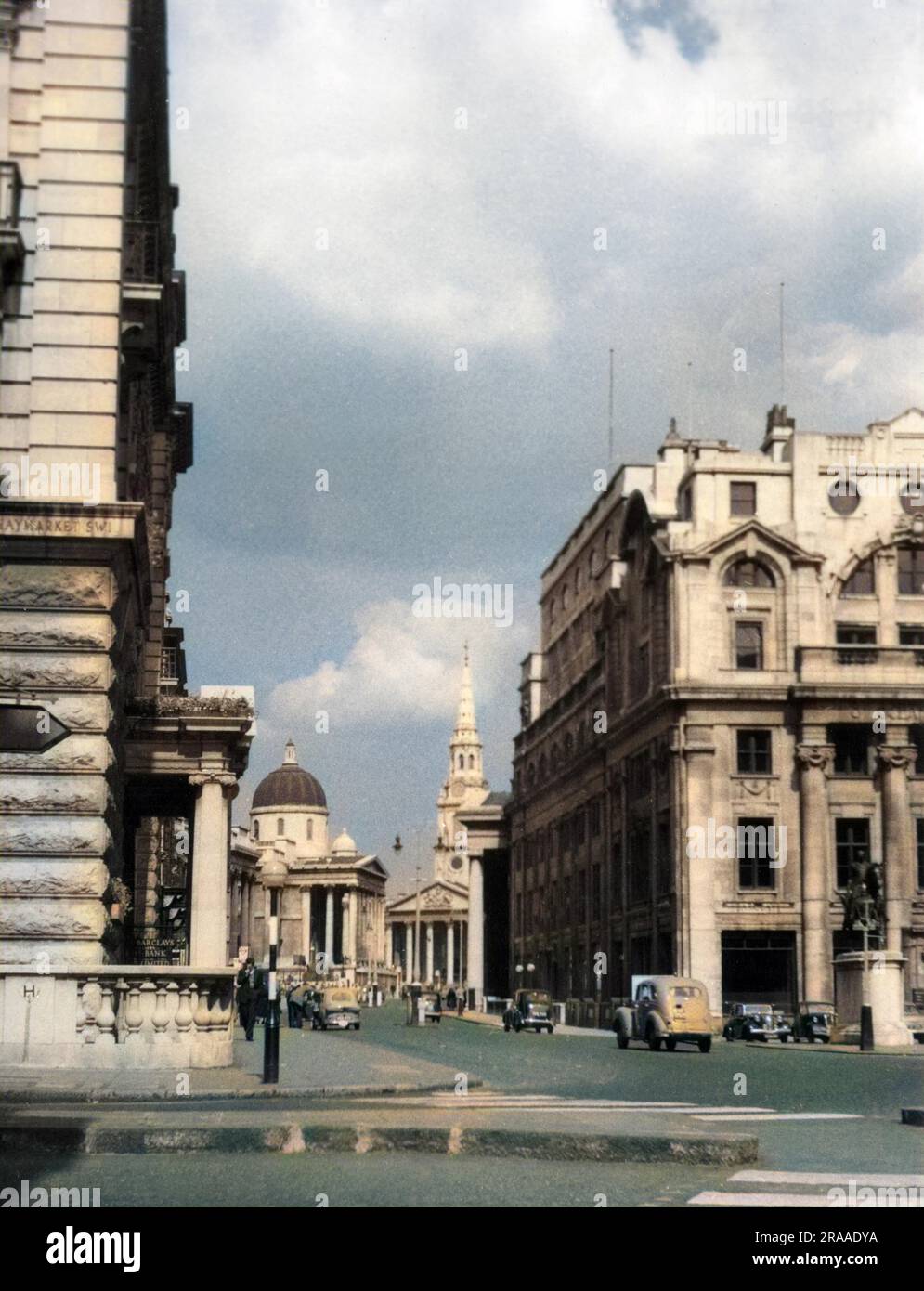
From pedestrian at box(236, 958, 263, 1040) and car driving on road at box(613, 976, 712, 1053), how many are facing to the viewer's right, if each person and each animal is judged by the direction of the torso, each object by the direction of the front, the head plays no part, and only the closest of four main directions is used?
0

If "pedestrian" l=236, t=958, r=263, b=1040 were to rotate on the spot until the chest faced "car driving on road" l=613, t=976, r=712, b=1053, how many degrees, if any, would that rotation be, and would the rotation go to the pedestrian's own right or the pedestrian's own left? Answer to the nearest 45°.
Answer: approximately 90° to the pedestrian's own left

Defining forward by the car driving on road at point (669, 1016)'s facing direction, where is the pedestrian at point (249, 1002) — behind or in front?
in front

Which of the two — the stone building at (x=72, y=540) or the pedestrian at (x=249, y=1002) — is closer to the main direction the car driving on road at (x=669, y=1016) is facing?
the pedestrian

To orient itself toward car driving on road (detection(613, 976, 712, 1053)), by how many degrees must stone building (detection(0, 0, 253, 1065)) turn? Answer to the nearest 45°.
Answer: approximately 45° to its left

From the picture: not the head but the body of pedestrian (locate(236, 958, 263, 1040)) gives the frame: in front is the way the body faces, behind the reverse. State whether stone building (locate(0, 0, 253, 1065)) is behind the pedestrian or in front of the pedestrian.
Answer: in front
